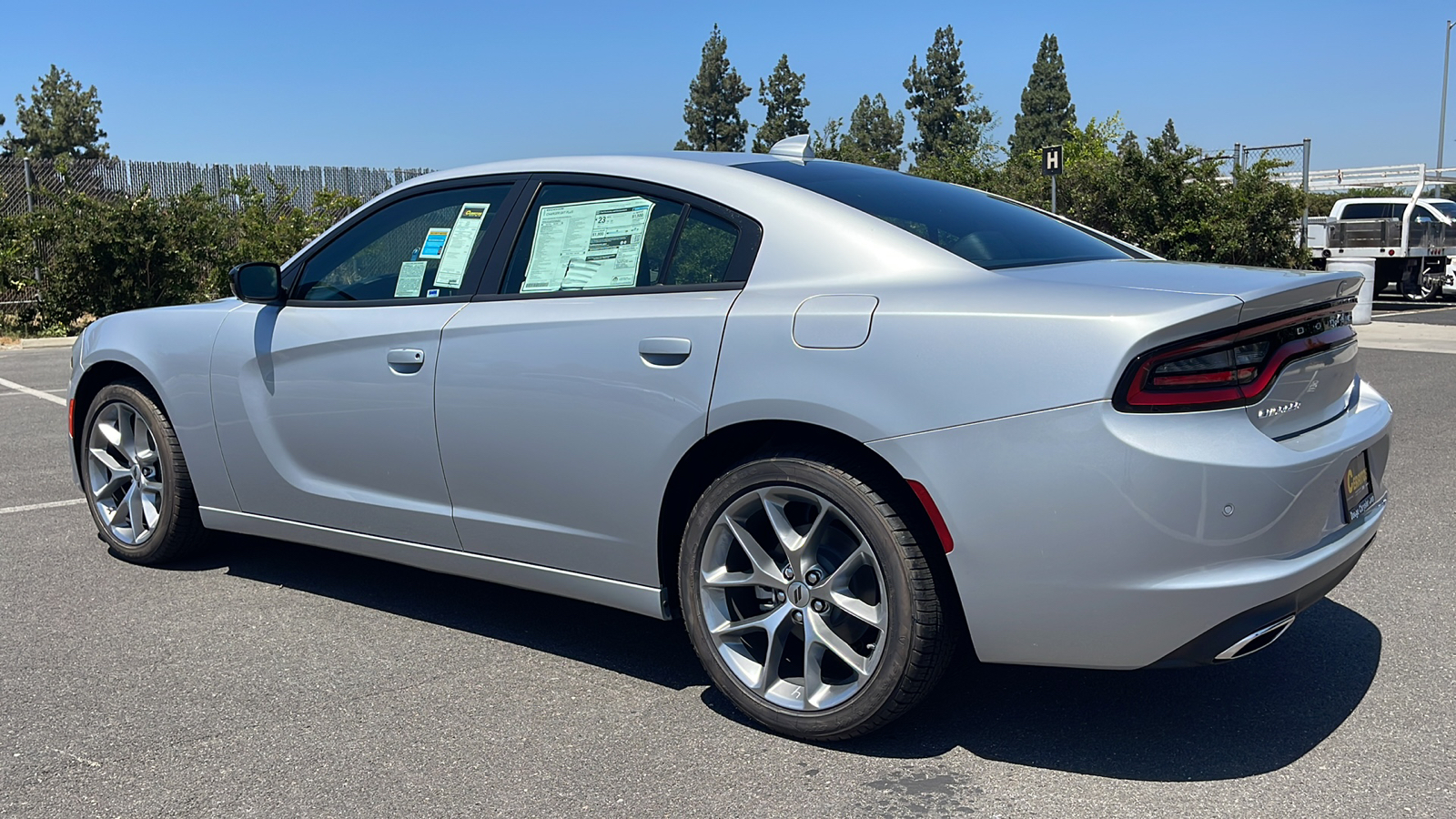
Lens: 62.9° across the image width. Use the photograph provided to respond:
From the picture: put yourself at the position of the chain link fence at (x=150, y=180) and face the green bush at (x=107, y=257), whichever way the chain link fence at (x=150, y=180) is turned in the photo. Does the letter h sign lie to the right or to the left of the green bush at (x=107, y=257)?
left

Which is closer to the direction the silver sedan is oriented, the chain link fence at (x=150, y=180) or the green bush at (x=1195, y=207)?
the chain link fence

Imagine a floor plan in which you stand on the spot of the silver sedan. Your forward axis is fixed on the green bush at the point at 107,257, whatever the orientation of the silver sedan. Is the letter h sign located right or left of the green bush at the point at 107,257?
right

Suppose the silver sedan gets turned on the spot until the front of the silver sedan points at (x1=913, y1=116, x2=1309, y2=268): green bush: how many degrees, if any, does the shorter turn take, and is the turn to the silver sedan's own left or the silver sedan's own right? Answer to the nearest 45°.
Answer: approximately 90° to the silver sedan's own right

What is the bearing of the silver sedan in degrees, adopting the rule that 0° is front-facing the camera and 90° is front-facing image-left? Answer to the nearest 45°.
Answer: approximately 135°

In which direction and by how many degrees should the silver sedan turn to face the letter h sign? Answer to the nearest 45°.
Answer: approximately 45° to its right

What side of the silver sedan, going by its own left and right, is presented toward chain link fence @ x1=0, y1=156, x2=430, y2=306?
front

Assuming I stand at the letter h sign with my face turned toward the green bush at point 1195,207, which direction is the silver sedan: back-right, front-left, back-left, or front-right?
back-right

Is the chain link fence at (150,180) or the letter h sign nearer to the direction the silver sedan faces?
the chain link fence

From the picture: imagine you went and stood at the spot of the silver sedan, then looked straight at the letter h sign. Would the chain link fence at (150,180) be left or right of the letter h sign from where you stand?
left

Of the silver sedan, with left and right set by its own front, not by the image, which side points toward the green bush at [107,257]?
front
